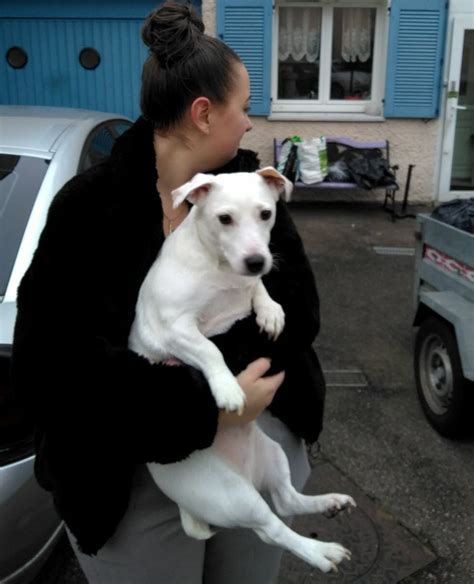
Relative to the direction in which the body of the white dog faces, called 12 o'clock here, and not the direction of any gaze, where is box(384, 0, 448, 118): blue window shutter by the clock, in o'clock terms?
The blue window shutter is roughly at 8 o'clock from the white dog.

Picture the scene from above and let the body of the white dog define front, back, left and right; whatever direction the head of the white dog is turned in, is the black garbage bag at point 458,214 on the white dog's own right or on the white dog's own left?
on the white dog's own left

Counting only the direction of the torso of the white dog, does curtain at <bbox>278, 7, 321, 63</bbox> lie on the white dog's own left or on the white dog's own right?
on the white dog's own left

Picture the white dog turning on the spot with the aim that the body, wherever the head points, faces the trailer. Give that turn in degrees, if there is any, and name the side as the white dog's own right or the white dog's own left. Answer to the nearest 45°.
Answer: approximately 90° to the white dog's own left

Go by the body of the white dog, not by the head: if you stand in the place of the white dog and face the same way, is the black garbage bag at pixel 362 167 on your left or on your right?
on your left

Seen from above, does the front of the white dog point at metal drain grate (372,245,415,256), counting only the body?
no

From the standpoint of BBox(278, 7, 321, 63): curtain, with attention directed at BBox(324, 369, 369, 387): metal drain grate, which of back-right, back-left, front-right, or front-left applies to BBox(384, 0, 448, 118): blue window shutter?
front-left

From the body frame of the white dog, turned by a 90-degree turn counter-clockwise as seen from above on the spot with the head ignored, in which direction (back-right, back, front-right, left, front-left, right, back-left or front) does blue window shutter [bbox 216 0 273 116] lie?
front-left

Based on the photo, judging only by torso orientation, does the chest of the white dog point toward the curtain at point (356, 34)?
no

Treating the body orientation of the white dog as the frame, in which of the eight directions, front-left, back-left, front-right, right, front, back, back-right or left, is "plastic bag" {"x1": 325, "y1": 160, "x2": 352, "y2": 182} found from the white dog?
back-left

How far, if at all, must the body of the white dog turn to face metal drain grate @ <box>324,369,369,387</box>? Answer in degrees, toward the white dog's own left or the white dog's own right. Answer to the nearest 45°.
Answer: approximately 135° to the white dog's own left

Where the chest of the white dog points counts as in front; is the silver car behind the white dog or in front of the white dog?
behind

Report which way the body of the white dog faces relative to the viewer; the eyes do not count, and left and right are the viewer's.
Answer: facing the viewer and to the right of the viewer

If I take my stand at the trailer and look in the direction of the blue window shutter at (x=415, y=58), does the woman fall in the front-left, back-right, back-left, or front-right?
back-left

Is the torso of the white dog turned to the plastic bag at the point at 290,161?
no

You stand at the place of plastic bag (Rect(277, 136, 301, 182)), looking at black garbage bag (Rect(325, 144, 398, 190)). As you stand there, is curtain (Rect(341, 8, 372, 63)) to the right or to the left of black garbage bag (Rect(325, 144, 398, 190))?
left
